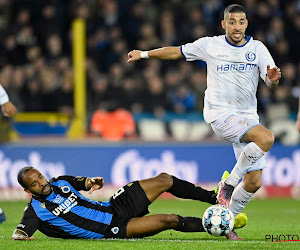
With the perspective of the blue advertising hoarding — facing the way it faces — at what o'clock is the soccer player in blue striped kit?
The soccer player in blue striped kit is roughly at 12 o'clock from the blue advertising hoarding.

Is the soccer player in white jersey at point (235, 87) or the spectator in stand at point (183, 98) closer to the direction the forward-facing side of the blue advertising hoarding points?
the soccer player in white jersey

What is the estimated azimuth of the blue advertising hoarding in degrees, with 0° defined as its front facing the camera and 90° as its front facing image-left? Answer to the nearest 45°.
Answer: approximately 0°

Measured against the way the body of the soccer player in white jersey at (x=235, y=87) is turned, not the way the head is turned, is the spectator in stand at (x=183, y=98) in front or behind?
behind

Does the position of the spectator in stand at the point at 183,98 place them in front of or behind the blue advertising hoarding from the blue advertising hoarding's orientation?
behind

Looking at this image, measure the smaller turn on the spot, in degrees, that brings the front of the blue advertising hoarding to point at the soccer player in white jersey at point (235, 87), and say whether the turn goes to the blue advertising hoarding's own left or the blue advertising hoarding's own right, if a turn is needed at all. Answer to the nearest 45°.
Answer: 0° — it already faces them

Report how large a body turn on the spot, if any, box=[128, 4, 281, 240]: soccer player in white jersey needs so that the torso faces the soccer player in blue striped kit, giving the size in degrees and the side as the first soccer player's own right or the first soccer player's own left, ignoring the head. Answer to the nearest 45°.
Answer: approximately 90° to the first soccer player's own right
